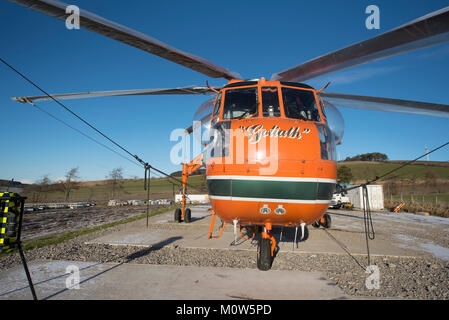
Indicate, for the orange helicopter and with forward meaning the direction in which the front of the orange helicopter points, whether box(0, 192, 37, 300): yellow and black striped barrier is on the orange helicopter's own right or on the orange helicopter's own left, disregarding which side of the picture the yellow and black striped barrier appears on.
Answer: on the orange helicopter's own right

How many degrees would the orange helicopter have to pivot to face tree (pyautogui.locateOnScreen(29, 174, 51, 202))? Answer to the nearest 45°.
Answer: approximately 135° to its right

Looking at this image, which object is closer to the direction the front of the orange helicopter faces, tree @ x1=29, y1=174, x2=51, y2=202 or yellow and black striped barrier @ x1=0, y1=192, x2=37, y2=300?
the yellow and black striped barrier

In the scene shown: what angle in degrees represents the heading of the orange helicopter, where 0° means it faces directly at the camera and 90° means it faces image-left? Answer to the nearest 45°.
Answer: approximately 0°
